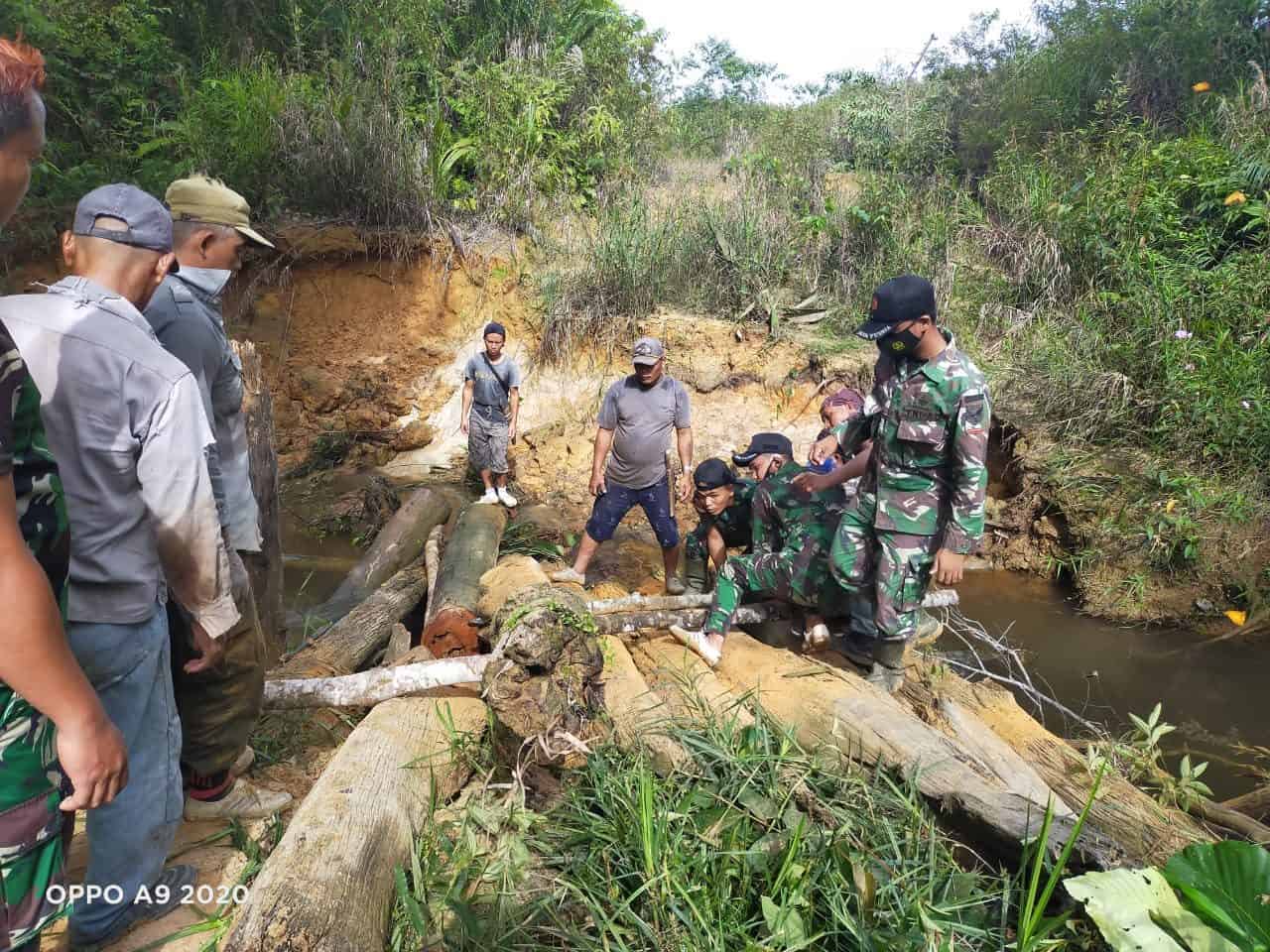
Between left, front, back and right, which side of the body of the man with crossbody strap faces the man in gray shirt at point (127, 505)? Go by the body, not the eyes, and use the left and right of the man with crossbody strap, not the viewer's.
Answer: front

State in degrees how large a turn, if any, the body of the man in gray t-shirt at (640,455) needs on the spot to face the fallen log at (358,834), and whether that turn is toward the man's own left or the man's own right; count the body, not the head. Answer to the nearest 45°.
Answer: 0° — they already face it

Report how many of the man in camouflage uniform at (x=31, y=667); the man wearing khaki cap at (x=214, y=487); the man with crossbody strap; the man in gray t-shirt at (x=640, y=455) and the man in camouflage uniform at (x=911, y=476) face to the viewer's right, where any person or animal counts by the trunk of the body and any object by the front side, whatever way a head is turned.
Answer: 2

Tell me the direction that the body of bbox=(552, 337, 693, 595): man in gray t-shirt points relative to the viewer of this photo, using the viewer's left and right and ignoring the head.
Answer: facing the viewer

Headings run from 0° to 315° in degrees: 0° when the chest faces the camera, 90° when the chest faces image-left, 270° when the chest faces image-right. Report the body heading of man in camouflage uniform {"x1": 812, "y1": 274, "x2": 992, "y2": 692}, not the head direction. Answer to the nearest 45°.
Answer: approximately 45°

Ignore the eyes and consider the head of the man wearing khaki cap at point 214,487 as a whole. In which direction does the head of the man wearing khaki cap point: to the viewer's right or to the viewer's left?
to the viewer's right

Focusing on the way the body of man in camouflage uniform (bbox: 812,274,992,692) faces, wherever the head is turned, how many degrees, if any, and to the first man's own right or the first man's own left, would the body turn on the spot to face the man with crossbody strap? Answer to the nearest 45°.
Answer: approximately 90° to the first man's own right

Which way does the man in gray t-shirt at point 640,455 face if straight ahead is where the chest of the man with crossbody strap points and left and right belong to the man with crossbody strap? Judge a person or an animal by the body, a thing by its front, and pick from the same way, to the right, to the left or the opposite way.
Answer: the same way

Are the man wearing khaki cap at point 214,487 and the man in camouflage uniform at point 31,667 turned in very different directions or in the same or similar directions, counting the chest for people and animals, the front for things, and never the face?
same or similar directions

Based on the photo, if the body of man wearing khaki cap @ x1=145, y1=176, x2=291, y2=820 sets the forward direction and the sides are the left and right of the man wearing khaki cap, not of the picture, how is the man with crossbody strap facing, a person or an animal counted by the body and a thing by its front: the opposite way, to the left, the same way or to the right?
to the right

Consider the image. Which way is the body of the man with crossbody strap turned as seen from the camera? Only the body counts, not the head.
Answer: toward the camera

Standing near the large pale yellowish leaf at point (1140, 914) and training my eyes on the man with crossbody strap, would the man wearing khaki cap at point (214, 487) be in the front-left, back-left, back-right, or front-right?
front-left

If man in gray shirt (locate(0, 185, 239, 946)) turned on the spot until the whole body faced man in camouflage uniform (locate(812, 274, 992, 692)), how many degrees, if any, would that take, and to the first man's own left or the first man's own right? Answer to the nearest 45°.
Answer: approximately 45° to the first man's own right

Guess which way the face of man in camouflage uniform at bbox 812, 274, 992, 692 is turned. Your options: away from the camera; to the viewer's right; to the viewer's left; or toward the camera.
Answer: to the viewer's left

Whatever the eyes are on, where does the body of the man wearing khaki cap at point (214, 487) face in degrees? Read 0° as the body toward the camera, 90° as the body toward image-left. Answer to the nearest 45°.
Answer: approximately 270°

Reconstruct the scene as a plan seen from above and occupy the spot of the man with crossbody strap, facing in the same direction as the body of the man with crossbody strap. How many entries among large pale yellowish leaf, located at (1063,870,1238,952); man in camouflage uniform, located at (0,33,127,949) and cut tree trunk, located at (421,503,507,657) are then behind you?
0

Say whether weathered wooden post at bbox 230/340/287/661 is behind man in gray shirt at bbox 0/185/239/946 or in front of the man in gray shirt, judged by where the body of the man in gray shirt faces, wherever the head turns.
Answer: in front
